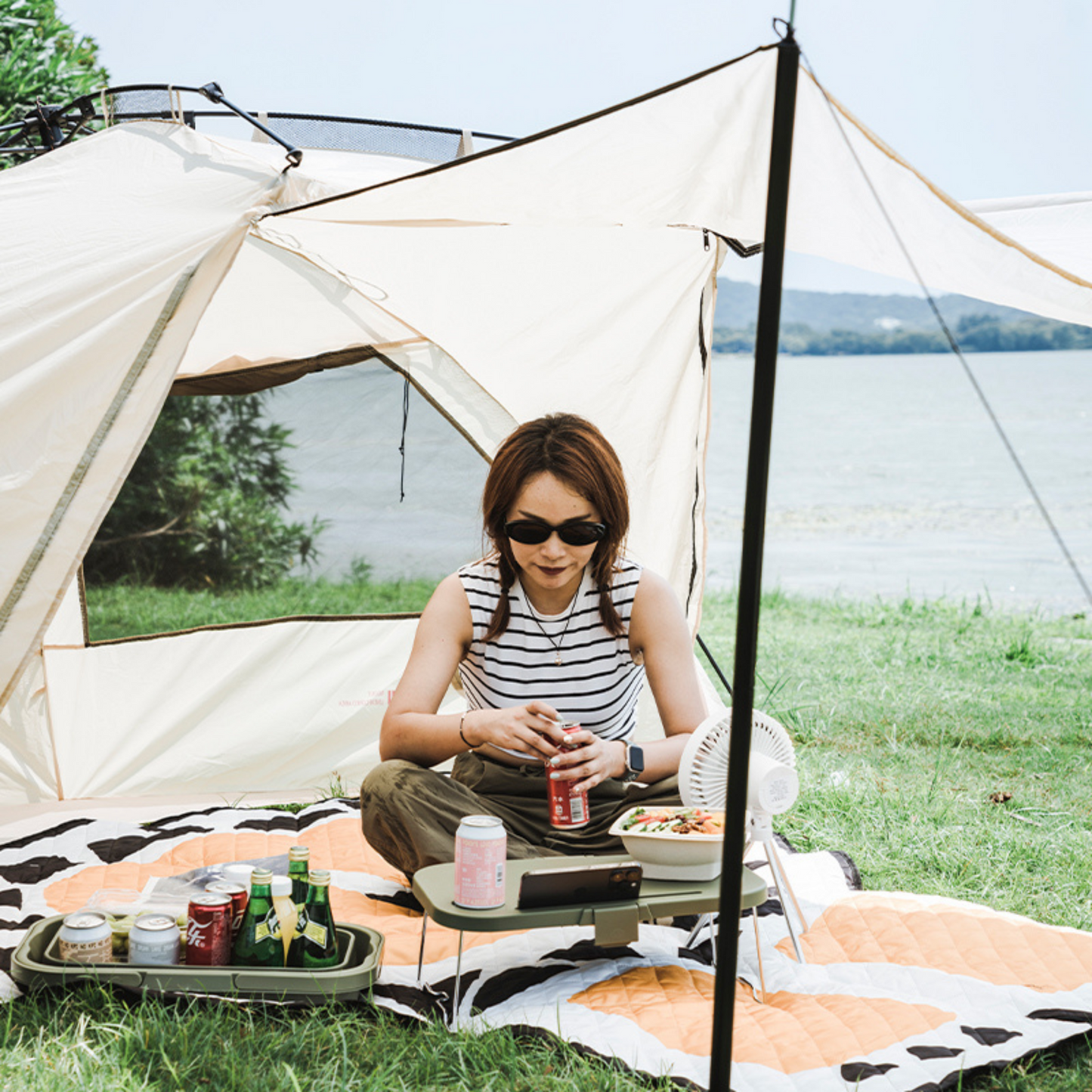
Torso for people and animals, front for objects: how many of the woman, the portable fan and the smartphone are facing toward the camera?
1

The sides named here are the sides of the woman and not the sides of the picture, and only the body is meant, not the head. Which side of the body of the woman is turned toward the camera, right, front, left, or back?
front

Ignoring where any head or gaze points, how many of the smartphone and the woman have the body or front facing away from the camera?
1

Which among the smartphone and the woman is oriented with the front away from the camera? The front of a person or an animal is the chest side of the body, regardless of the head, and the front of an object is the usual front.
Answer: the smartphone

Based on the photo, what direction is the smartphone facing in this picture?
away from the camera

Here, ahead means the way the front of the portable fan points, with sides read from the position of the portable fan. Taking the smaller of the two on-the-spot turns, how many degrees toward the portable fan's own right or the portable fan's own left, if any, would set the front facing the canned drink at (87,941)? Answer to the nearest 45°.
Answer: approximately 45° to the portable fan's own left

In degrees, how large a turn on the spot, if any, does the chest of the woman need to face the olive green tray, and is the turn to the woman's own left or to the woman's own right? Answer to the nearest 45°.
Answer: approximately 45° to the woman's own right

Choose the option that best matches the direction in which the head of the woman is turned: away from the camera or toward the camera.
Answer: toward the camera

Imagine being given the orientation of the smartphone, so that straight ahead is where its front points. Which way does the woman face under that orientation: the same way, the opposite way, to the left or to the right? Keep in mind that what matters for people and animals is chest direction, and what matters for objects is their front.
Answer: the opposite way

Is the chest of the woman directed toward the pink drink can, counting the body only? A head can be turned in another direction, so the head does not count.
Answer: yes

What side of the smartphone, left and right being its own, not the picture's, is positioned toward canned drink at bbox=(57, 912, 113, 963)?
left
